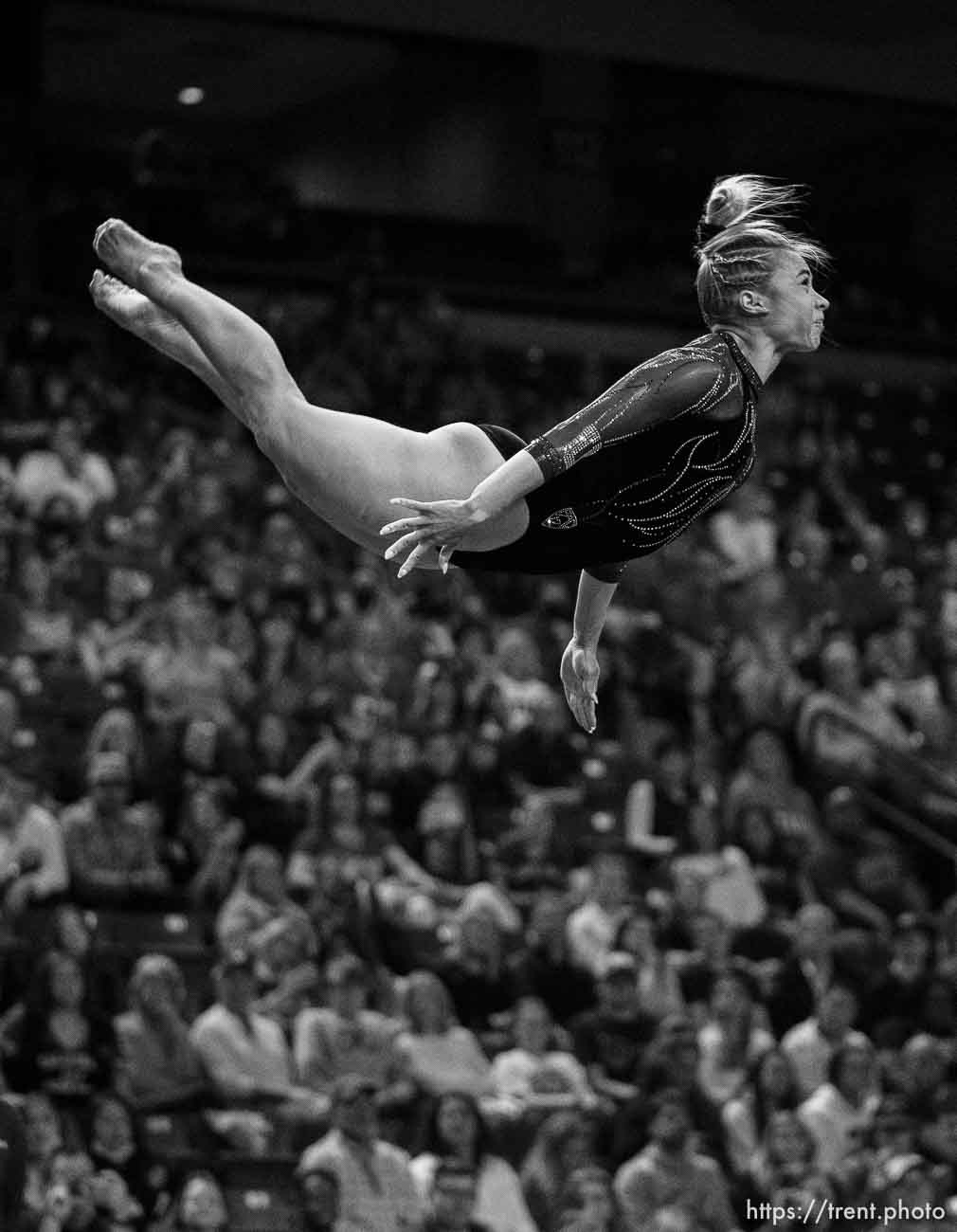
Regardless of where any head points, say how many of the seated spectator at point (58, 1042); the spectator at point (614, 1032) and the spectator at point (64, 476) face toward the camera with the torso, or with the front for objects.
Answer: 3

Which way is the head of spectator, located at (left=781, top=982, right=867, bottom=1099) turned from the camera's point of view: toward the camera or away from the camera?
toward the camera

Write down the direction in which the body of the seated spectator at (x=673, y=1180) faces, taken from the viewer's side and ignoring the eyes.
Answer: toward the camera

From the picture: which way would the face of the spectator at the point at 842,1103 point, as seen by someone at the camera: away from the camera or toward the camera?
toward the camera

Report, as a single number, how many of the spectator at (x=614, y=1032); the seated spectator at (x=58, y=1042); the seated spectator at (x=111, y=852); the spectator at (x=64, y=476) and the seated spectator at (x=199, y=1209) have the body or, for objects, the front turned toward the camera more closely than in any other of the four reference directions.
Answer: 5

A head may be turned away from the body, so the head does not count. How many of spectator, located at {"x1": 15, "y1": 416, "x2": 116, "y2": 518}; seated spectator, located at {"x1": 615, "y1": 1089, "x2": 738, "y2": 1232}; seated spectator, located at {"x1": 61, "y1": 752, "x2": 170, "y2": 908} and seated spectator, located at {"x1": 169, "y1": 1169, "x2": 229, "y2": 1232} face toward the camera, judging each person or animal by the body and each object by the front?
4

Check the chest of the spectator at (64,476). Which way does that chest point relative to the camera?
toward the camera

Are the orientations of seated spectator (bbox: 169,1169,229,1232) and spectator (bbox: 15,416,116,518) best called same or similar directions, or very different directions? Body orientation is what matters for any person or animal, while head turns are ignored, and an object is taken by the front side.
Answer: same or similar directions

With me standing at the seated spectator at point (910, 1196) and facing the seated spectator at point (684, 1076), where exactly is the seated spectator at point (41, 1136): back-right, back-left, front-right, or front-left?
front-left

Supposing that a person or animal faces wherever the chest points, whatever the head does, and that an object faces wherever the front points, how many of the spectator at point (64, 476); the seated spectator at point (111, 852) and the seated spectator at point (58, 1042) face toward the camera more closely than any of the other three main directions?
3

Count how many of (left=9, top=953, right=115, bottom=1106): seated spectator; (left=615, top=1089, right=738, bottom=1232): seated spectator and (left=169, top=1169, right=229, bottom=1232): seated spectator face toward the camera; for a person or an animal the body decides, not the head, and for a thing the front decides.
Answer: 3

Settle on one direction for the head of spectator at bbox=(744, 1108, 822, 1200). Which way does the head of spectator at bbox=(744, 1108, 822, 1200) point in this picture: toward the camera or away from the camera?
toward the camera

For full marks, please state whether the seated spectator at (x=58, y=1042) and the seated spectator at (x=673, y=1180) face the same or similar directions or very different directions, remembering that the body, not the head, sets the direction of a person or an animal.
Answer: same or similar directions

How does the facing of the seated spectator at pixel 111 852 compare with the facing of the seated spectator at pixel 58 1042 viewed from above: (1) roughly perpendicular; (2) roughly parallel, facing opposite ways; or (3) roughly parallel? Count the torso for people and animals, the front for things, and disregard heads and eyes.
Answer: roughly parallel

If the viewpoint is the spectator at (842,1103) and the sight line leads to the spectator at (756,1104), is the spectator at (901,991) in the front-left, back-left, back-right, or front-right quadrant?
back-right

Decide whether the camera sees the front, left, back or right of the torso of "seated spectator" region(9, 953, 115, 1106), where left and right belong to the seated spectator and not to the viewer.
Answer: front

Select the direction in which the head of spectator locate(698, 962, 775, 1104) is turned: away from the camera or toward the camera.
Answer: toward the camera

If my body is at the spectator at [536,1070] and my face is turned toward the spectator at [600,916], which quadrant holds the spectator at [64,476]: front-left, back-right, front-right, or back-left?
front-left
